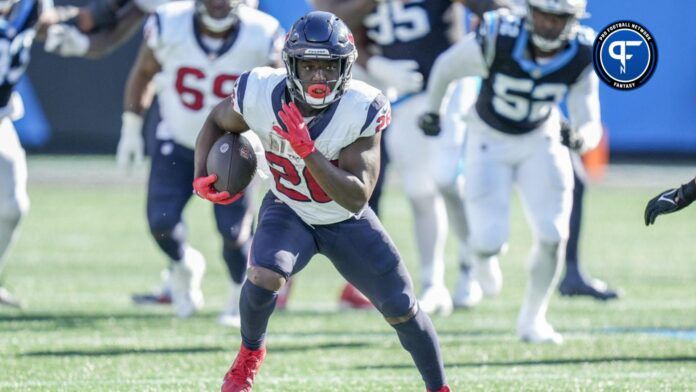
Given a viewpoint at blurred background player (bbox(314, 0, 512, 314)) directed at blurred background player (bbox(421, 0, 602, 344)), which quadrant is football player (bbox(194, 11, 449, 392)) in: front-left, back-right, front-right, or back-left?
front-right

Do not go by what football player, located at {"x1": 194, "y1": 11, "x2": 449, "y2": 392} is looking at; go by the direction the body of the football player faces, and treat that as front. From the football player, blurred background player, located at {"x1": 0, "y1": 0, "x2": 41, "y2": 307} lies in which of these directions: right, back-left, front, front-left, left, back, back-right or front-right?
back-right

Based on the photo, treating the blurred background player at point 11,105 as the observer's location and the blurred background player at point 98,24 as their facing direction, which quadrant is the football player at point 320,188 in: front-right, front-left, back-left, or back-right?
back-right

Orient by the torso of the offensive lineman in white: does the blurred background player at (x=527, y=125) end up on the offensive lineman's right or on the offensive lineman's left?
on the offensive lineman's left

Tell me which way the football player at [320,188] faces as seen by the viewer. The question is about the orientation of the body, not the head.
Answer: toward the camera

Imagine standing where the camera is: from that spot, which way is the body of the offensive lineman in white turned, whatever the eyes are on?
toward the camera
